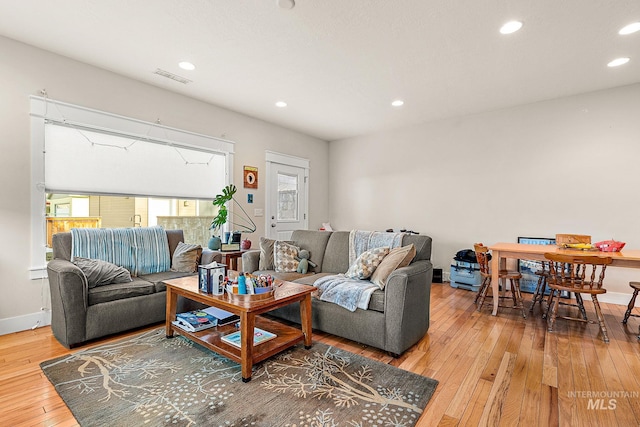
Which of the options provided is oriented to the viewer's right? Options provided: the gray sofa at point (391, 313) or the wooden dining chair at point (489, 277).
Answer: the wooden dining chair

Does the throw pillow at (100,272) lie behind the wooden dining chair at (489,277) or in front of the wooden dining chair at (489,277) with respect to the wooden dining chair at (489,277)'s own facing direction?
behind

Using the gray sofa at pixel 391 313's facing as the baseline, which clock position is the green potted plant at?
The green potted plant is roughly at 3 o'clock from the gray sofa.

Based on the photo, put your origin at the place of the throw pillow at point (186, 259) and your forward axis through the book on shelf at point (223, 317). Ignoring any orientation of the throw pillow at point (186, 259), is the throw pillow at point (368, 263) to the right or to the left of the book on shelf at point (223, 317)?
left

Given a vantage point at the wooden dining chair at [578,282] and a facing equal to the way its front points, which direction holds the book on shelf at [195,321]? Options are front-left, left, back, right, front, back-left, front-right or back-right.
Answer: back-left

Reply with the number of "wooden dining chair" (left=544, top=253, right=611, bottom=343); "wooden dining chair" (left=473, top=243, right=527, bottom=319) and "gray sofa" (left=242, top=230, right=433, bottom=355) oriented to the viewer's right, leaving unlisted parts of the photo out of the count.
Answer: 1

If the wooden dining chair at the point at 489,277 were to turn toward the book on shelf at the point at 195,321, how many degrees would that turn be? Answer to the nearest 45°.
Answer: approximately 135° to its right

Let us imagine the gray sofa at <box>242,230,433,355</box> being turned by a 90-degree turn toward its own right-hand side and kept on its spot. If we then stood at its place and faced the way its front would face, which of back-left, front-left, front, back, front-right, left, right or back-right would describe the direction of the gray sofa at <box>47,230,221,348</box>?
front-left

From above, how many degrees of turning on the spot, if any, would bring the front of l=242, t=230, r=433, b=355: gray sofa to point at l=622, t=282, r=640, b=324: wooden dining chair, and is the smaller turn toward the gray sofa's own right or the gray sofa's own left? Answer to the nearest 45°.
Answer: approximately 135° to the gray sofa's own left

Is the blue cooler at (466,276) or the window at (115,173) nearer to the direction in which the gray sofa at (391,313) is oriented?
the window

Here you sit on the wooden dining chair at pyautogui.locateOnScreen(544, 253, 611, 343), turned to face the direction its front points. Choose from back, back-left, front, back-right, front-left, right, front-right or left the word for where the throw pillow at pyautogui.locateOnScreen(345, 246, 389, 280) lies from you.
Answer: back-left

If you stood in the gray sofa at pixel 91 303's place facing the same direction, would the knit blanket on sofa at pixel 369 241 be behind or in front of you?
in front

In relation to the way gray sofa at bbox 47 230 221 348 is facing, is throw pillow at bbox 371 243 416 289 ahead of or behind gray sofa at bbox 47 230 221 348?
ahead

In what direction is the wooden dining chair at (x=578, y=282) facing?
away from the camera

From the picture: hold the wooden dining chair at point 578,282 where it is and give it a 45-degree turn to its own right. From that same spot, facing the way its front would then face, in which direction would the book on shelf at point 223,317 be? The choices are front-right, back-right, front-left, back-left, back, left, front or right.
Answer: back

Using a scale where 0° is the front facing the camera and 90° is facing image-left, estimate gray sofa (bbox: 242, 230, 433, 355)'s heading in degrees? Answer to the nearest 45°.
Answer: approximately 45°

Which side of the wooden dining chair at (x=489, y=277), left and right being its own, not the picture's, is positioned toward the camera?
right
